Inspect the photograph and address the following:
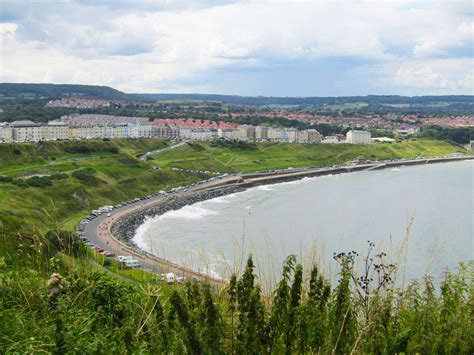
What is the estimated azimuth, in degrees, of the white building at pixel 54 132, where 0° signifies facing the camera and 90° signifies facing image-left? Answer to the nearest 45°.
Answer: approximately 0°

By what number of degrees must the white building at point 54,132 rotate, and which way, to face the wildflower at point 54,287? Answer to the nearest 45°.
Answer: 0° — it already faces it

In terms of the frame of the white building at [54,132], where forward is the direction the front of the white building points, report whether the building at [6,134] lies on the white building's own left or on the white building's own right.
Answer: on the white building's own right

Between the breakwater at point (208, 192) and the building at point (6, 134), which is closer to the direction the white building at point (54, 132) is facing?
the breakwater
